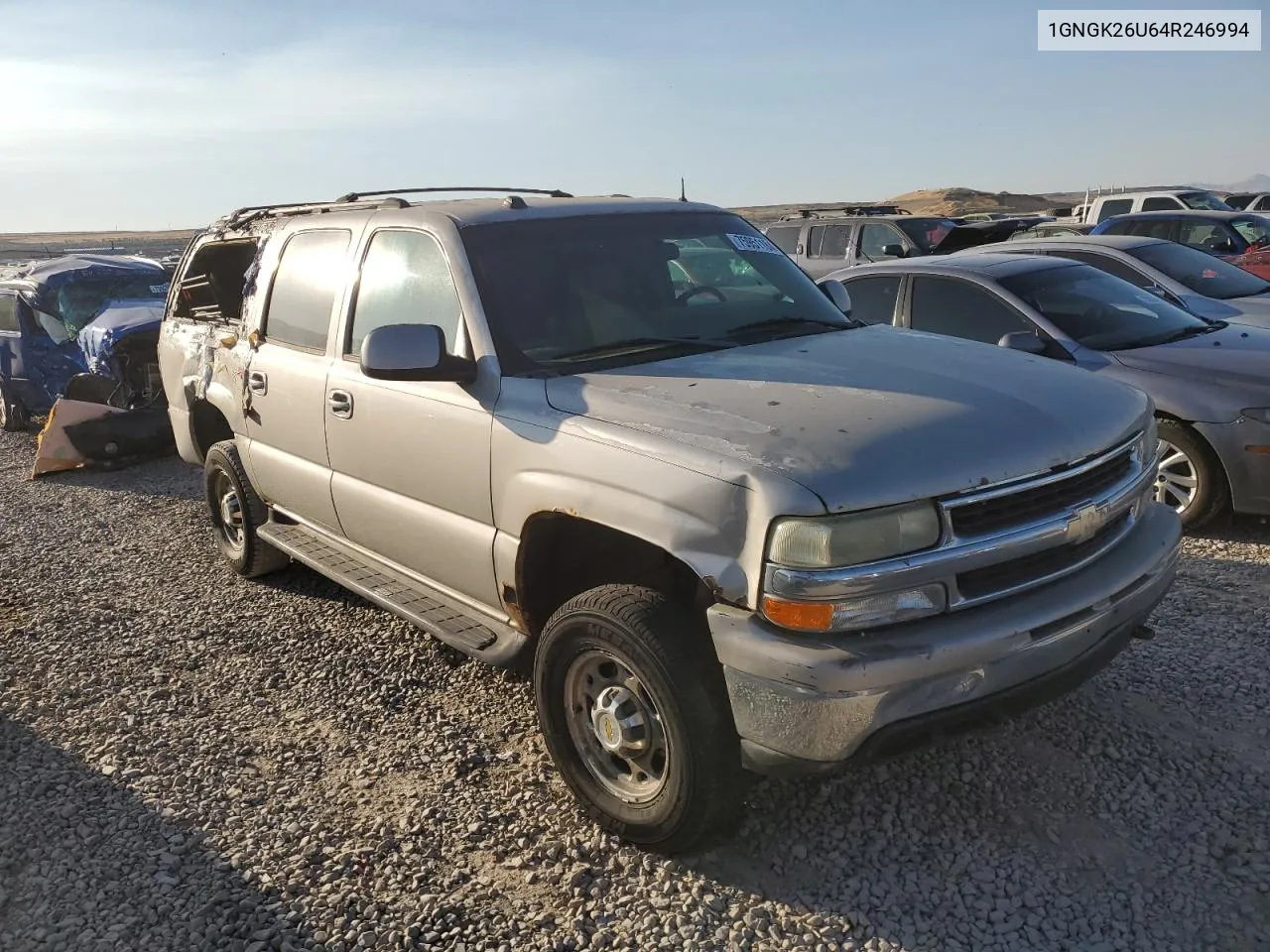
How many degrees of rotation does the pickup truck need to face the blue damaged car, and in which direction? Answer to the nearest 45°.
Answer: approximately 90° to its right

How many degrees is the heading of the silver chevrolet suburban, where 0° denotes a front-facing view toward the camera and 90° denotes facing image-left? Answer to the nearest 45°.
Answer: approximately 315°

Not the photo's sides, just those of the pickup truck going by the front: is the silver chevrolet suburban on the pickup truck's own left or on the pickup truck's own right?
on the pickup truck's own right

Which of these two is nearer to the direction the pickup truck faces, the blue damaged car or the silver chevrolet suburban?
the silver chevrolet suburban

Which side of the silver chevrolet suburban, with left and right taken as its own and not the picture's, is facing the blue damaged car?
back

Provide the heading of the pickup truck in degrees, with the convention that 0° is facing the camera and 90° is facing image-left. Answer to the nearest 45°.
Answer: approximately 315°

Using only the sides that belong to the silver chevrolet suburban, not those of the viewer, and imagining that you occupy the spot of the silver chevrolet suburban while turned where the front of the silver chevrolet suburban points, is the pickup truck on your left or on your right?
on your left
